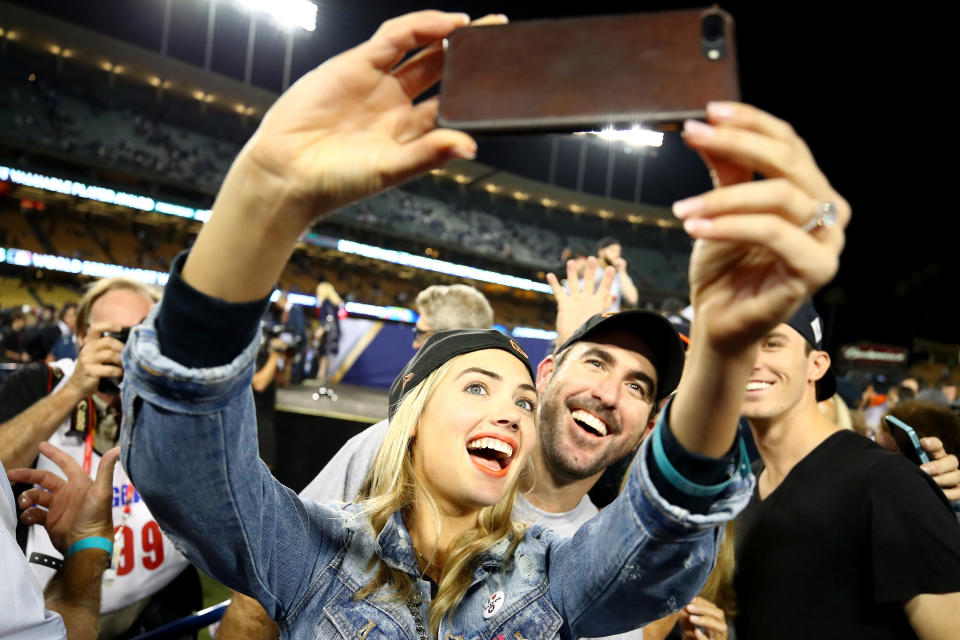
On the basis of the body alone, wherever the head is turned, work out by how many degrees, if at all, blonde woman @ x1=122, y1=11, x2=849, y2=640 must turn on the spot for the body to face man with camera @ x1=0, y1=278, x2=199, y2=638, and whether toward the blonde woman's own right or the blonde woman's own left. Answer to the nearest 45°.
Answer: approximately 135° to the blonde woman's own right

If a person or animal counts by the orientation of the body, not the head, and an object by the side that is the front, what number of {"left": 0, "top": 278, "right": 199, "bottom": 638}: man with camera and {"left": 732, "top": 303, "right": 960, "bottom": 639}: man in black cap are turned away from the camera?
0

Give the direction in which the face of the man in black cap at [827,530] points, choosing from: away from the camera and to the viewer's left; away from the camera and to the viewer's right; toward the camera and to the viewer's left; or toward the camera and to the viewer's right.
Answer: toward the camera and to the viewer's left

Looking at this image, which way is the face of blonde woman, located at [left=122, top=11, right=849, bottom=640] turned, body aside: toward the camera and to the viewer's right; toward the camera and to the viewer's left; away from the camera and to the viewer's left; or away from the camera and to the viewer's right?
toward the camera and to the viewer's right

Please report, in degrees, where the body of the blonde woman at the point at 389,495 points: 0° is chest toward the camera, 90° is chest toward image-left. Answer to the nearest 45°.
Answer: approximately 0°

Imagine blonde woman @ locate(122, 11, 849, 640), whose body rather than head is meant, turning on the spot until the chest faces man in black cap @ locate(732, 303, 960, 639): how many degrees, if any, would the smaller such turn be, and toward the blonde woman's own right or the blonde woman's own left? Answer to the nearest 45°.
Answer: approximately 135° to the blonde woman's own left

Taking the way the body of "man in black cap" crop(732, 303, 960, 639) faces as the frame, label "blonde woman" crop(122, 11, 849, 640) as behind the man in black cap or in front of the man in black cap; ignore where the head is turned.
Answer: in front

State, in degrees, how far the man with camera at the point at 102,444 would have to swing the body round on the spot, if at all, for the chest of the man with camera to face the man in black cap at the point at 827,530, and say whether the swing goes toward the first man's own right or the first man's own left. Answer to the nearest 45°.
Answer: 0° — they already face them

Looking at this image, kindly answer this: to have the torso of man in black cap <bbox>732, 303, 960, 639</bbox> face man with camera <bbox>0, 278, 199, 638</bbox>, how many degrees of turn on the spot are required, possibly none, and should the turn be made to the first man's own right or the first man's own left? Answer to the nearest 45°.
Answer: approximately 45° to the first man's own right

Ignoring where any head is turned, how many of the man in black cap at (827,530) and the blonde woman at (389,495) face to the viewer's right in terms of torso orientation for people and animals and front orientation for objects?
0

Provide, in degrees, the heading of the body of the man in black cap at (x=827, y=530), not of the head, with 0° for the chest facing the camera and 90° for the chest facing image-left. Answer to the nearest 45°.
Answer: approximately 45°
